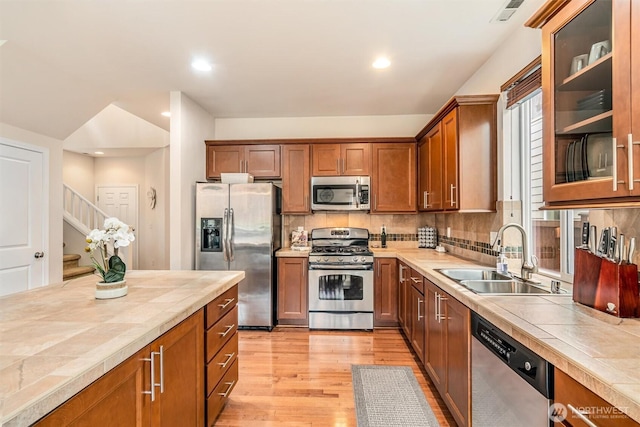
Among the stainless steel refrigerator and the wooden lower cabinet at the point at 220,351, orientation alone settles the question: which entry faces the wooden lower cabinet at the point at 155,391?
the stainless steel refrigerator

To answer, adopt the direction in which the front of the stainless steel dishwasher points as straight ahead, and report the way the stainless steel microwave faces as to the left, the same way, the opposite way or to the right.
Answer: to the left

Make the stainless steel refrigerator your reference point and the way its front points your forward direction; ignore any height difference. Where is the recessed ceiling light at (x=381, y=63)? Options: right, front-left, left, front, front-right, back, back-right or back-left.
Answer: front-left

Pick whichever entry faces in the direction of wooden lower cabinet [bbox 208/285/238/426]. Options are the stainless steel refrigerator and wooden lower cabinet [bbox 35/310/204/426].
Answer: the stainless steel refrigerator

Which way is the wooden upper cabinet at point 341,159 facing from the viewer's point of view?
toward the camera

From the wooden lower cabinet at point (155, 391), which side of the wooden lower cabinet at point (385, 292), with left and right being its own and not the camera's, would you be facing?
front

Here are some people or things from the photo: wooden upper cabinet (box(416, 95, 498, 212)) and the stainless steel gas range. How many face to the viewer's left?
1

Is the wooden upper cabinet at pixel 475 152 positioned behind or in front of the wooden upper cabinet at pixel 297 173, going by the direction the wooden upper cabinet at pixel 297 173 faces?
in front

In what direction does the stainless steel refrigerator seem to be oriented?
toward the camera

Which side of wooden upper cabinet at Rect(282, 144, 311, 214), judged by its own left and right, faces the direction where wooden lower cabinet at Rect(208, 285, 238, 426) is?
front

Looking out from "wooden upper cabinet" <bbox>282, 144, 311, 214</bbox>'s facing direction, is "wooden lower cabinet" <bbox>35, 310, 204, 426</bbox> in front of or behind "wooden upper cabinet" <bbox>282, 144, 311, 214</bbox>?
in front

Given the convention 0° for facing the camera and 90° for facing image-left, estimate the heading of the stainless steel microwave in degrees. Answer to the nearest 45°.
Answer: approximately 0°

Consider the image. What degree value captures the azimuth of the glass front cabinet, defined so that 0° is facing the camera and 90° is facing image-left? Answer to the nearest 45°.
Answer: approximately 45°
